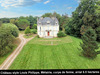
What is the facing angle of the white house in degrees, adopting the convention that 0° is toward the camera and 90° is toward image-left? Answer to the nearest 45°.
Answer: approximately 0°
